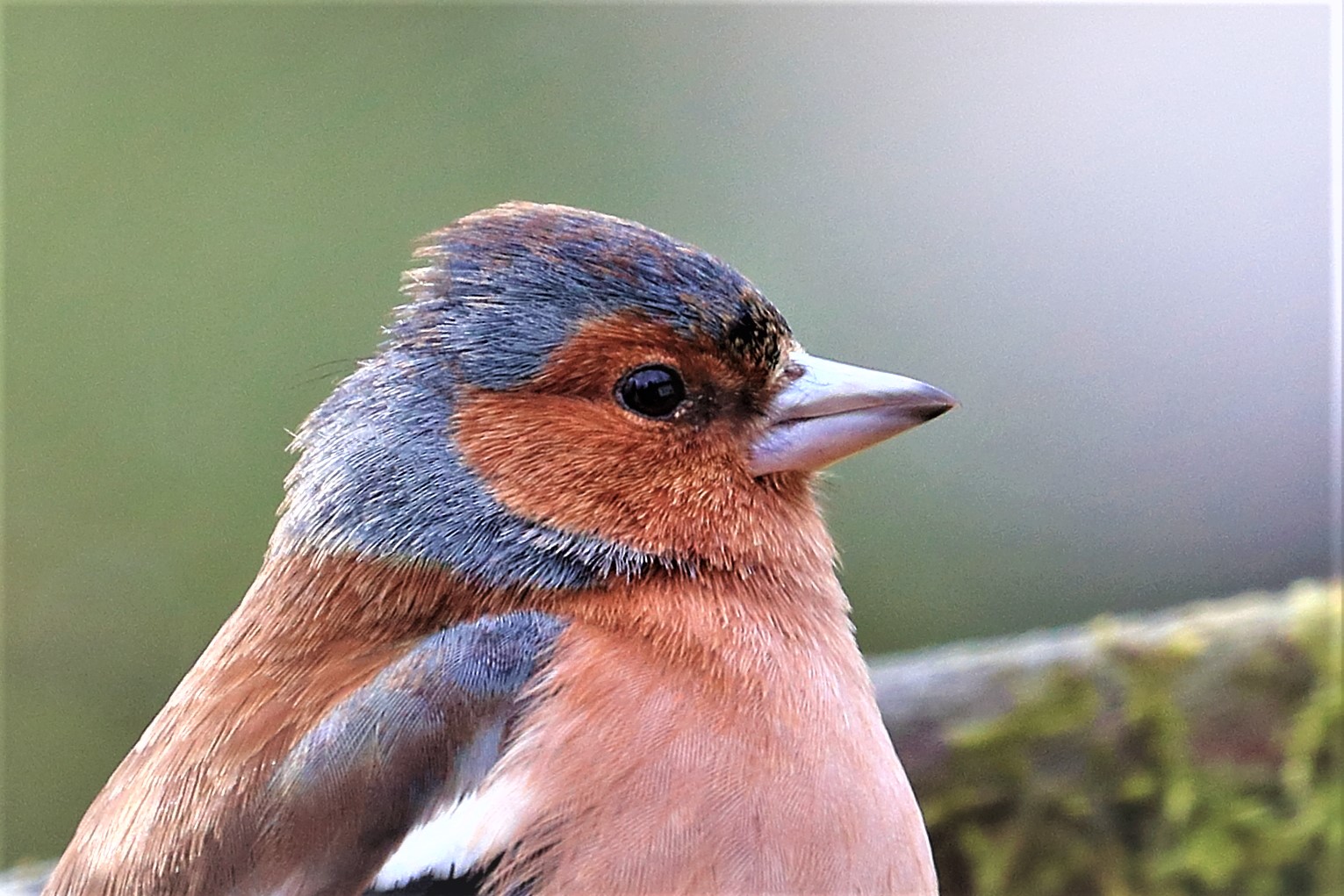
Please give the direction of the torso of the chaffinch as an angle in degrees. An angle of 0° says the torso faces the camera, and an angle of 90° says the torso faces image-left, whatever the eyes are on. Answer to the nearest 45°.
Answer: approximately 270°
